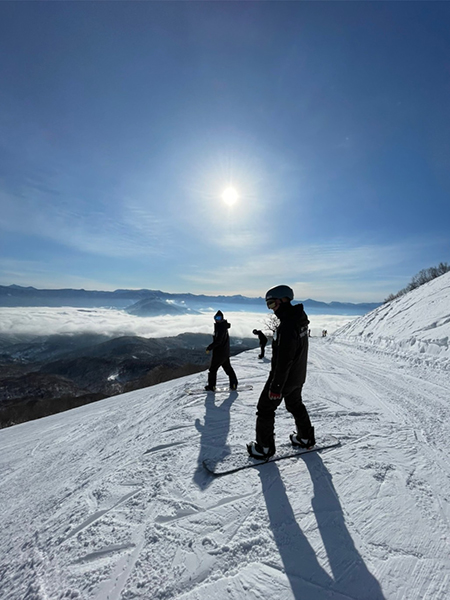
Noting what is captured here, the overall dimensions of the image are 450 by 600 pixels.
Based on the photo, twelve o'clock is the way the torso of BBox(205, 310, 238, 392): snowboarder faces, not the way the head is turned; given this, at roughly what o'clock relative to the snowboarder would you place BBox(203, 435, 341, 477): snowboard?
The snowboard is roughly at 10 o'clock from the snowboarder.

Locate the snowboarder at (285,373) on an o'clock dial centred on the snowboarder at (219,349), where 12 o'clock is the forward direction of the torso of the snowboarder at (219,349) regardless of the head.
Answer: the snowboarder at (285,373) is roughly at 10 o'clock from the snowboarder at (219,349).

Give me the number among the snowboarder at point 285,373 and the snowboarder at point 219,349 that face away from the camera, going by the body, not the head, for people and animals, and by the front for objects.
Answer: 0

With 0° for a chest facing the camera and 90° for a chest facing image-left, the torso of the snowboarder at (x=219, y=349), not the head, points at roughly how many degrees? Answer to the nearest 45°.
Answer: approximately 45°
